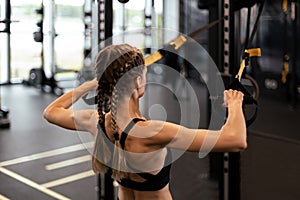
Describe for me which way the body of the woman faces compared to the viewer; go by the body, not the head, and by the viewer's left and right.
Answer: facing away from the viewer and to the right of the viewer

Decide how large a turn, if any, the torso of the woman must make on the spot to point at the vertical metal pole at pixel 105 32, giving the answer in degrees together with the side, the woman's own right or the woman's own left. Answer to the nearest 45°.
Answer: approximately 45° to the woman's own left
